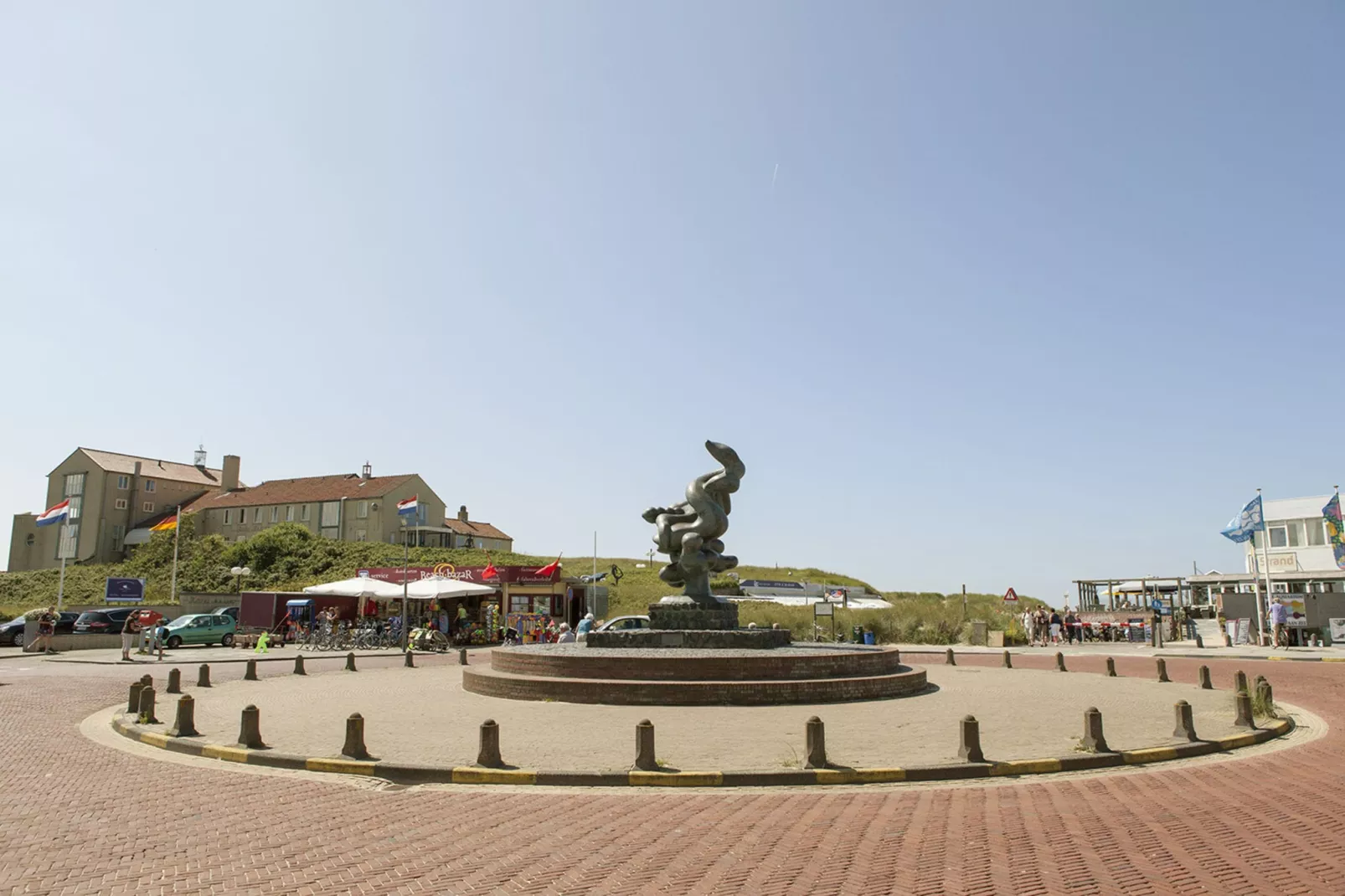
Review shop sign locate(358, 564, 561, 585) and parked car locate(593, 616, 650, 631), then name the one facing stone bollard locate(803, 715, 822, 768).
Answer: the shop sign

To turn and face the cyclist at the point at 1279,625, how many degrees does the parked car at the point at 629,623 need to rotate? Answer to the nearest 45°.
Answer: approximately 180°

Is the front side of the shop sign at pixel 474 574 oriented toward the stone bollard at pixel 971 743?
yes

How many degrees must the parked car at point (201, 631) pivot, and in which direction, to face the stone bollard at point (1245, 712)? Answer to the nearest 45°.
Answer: approximately 90° to its left

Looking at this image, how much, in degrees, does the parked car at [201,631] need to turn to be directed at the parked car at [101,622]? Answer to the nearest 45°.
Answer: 0° — it already faces it

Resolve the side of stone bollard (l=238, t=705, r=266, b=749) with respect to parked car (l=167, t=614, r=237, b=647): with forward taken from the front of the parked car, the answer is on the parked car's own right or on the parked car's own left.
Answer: on the parked car's own left

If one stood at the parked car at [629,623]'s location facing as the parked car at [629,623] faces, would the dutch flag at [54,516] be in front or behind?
in front

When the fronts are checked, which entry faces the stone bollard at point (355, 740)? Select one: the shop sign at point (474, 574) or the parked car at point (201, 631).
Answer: the shop sign

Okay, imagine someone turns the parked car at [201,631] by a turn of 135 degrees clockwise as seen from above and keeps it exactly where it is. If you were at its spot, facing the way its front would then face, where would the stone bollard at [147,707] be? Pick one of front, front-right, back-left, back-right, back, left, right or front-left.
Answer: back-right

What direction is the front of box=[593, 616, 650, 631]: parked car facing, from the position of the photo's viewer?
facing to the left of the viewer

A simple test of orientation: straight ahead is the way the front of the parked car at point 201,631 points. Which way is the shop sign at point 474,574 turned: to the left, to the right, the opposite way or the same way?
to the left

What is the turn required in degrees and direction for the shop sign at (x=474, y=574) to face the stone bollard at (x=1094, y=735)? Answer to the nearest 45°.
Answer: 0° — it already faces it

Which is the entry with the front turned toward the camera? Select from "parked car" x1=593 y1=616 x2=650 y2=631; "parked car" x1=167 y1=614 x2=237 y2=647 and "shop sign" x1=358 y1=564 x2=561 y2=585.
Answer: the shop sign

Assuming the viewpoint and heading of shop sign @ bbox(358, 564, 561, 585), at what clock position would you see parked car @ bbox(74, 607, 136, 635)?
The parked car is roughly at 3 o'clock from the shop sign.

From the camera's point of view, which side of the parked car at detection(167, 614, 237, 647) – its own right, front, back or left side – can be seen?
left

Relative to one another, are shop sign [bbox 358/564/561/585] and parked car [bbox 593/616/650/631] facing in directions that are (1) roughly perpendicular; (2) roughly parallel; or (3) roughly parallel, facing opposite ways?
roughly perpendicular
